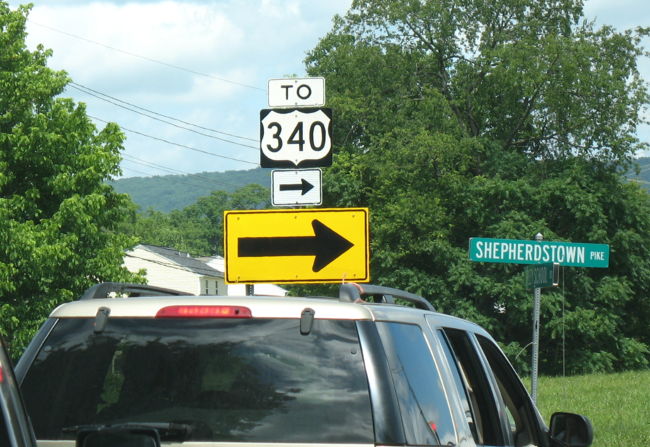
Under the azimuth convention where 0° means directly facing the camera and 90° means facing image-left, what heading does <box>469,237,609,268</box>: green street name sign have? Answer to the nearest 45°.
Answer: approximately 0°

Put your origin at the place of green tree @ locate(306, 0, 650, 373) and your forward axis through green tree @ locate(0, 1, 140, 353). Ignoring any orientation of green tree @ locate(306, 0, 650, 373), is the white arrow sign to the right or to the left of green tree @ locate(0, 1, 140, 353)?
left

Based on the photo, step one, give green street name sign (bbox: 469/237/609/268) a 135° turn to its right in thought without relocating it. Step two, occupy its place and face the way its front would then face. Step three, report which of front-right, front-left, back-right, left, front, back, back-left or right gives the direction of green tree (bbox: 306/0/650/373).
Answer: front-right

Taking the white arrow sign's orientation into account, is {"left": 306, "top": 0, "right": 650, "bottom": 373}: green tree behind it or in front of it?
behind

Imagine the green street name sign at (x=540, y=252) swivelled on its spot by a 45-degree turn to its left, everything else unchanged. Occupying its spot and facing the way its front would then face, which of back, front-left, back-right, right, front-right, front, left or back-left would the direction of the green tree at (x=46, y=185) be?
back

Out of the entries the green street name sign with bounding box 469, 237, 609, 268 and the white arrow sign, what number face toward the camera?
2
